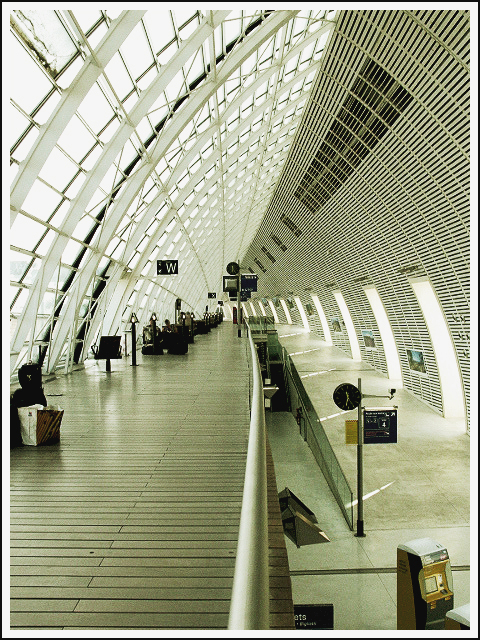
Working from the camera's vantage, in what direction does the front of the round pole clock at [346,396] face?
facing the viewer

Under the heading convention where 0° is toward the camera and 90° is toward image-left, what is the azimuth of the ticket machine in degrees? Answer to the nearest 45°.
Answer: approximately 315°

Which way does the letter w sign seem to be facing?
toward the camera

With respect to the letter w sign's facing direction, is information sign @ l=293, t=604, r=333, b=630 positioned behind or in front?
in front

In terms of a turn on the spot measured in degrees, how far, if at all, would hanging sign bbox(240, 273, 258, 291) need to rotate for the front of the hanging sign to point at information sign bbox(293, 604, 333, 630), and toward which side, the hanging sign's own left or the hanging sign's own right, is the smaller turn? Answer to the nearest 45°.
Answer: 0° — it already faces it

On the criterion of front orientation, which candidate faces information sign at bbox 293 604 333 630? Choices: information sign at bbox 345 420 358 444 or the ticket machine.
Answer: information sign at bbox 345 420 358 444

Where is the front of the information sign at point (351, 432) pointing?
toward the camera

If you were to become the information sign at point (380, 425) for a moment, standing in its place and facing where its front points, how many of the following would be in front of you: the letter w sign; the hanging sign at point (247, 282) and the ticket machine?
1

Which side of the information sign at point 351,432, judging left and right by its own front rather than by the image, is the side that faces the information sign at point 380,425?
left

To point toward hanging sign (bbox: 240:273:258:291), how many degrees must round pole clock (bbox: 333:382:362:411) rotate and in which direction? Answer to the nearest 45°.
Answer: approximately 135° to its right

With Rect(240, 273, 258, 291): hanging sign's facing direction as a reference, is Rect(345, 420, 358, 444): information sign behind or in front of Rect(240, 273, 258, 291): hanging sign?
in front

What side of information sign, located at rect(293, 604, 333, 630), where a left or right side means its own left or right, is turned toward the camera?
front

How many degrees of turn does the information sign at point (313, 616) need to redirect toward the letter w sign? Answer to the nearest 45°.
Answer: approximately 135° to its right

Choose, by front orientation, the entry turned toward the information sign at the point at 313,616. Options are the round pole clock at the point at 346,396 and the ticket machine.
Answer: the round pole clock

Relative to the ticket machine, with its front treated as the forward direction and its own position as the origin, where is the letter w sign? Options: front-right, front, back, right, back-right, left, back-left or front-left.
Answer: back

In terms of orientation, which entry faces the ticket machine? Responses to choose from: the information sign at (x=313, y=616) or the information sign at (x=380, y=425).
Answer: the information sign at (x=380, y=425)
